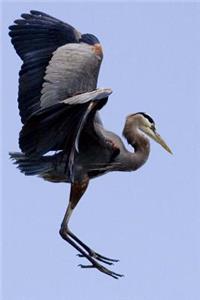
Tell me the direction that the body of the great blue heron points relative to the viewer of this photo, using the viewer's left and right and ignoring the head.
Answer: facing to the right of the viewer
